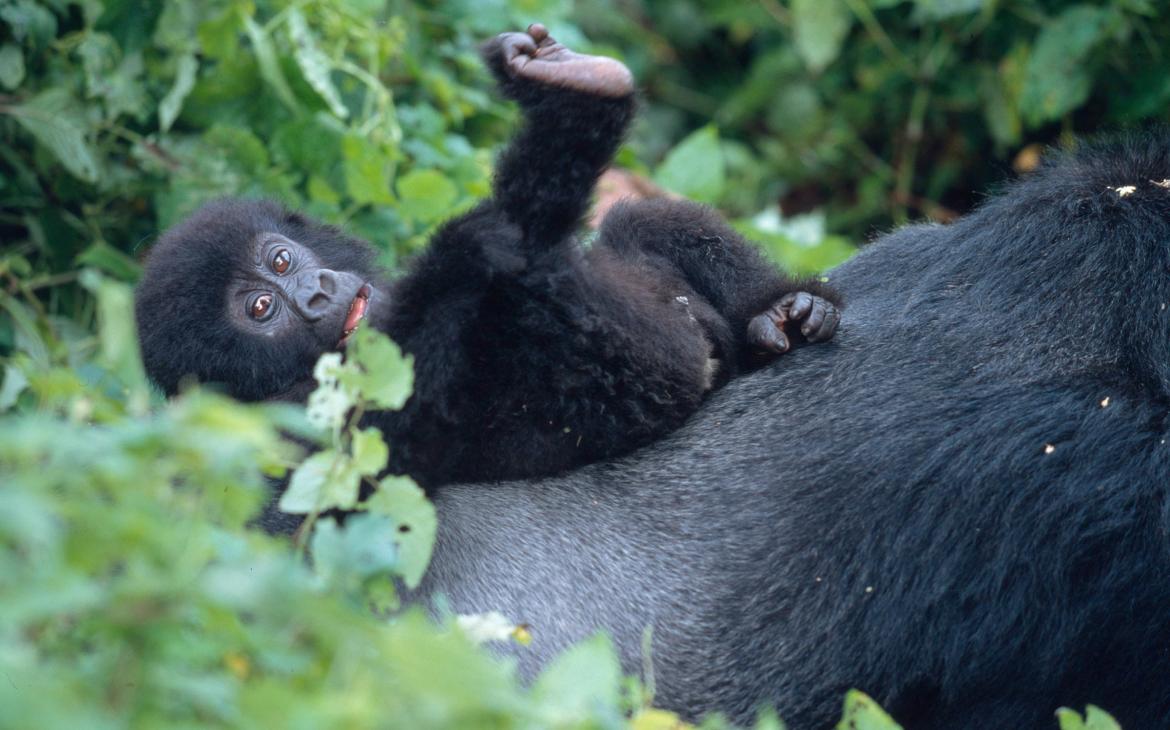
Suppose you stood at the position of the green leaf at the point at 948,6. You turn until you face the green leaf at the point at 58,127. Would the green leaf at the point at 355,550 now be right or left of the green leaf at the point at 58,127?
left

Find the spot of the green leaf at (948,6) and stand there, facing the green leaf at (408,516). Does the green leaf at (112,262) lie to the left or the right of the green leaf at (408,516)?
right
